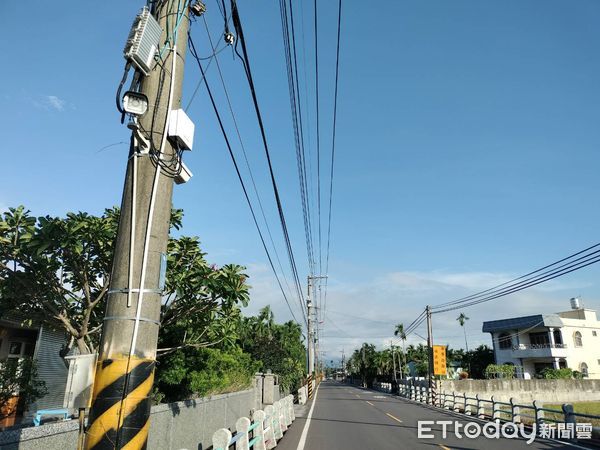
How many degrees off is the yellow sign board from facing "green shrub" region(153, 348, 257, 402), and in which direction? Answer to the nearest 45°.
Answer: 0° — it already faces it

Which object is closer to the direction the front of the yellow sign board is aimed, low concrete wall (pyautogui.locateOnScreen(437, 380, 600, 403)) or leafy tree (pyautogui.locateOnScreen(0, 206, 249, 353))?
the leafy tree

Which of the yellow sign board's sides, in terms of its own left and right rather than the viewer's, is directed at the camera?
front

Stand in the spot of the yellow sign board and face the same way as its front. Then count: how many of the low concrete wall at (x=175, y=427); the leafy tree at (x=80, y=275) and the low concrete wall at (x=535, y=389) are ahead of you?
2

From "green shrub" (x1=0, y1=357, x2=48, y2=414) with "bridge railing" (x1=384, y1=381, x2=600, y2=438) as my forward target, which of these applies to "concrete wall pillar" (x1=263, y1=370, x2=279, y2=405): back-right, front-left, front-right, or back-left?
front-left

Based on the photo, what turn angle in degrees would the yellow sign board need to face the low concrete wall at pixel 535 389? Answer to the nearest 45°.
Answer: approximately 135° to its left

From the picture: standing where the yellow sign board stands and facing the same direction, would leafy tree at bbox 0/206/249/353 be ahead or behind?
ahead

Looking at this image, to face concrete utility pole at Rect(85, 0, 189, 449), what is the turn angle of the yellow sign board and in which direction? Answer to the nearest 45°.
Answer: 0° — it already faces it

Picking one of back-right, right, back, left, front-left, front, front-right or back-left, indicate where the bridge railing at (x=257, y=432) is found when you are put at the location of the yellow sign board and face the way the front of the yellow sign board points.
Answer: front

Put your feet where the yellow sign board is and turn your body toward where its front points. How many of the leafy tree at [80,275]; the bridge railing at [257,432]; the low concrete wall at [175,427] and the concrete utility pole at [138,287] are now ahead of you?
4

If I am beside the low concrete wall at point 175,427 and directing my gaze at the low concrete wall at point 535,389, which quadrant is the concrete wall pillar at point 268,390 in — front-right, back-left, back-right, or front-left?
front-left

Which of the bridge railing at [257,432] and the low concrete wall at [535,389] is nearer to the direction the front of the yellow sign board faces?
the bridge railing

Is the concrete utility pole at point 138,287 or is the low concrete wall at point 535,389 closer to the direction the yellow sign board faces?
the concrete utility pole
